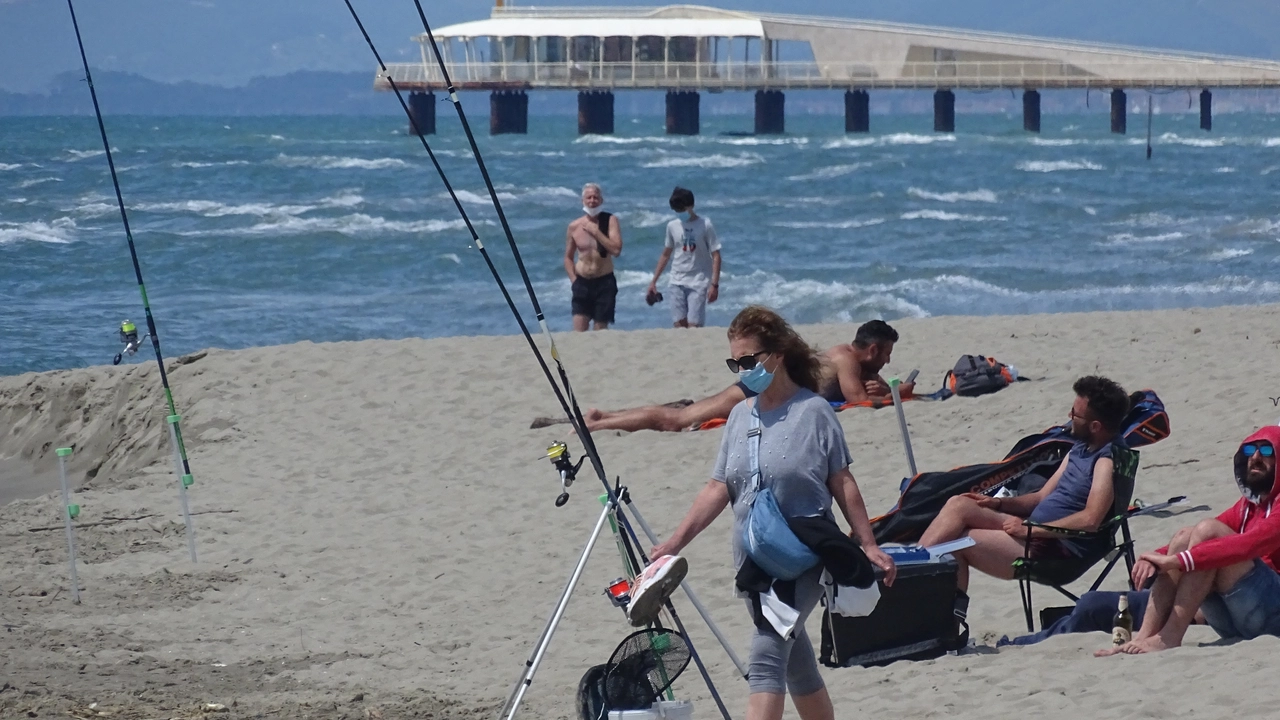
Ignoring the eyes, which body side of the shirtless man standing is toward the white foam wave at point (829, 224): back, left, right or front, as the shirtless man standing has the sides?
back

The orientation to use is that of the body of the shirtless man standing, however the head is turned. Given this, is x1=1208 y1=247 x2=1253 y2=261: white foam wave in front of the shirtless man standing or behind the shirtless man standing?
behind

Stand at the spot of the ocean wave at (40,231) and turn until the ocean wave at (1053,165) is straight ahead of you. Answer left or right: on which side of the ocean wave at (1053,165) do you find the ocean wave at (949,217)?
right

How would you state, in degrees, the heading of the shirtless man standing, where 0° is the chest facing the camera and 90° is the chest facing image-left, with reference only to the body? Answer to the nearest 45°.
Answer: approximately 0°

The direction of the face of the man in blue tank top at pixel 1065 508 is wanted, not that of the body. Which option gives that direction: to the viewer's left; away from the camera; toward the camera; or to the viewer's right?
to the viewer's left

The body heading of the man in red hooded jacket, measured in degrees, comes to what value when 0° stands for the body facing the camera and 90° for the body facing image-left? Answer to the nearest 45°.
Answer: approximately 45°

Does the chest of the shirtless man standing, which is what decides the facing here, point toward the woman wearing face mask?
yes

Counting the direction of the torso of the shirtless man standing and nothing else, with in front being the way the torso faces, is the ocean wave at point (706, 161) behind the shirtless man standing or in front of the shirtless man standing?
behind

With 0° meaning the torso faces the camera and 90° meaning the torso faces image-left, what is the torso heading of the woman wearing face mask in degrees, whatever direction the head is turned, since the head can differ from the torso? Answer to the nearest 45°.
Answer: approximately 45°
